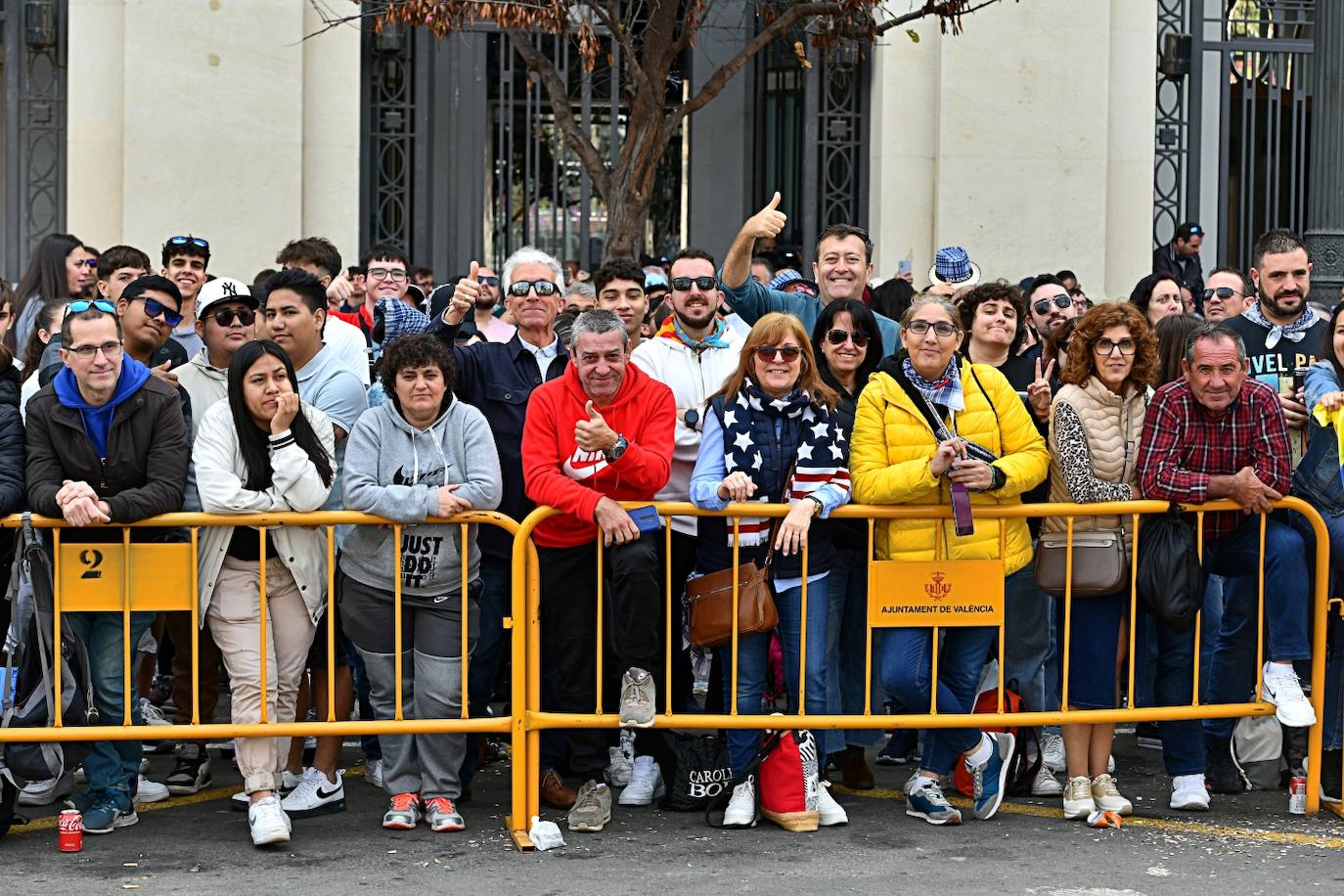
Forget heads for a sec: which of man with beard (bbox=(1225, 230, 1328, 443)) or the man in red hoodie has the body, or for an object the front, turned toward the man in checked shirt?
the man with beard

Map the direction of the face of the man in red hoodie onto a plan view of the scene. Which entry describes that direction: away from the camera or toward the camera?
toward the camera

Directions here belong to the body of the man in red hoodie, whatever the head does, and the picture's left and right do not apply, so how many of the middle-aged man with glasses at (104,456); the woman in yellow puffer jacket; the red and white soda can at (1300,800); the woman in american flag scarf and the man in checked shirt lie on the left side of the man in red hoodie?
4

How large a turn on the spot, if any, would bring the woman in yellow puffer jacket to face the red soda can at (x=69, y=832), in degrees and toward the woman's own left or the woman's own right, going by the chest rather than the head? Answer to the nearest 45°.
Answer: approximately 90° to the woman's own right

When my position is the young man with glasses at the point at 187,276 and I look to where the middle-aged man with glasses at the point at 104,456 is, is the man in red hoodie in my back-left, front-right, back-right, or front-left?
front-left

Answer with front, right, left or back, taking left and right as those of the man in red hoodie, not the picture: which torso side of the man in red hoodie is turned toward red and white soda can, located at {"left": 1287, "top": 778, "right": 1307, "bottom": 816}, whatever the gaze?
left

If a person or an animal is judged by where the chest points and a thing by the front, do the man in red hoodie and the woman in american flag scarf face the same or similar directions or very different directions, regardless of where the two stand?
same or similar directions

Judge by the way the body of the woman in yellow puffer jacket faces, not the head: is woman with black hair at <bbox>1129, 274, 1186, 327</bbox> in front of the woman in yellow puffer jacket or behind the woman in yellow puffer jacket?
behind

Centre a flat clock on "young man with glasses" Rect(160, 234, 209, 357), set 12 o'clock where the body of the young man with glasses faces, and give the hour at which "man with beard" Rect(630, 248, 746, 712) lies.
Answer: The man with beard is roughly at 10 o'clock from the young man with glasses.

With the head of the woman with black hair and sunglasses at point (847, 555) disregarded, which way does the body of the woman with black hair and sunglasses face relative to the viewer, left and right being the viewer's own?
facing the viewer

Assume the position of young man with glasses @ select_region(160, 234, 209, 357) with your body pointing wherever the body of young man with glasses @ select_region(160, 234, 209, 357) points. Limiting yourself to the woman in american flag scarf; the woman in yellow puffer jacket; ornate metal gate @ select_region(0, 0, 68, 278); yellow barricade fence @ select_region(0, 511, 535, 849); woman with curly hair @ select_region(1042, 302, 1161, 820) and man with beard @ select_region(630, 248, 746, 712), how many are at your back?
1

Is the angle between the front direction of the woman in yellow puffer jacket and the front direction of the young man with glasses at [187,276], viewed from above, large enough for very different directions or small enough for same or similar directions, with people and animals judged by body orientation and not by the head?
same or similar directions

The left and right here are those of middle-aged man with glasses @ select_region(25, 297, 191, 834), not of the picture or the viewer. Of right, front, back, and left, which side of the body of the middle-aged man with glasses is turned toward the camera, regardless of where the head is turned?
front

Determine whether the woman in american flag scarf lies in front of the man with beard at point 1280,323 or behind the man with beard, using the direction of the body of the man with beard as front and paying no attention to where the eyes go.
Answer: in front

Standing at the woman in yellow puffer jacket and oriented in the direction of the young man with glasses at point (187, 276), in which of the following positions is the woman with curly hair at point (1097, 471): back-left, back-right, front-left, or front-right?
back-right

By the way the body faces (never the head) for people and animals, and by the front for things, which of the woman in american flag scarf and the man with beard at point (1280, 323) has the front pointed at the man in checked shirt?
the man with beard
